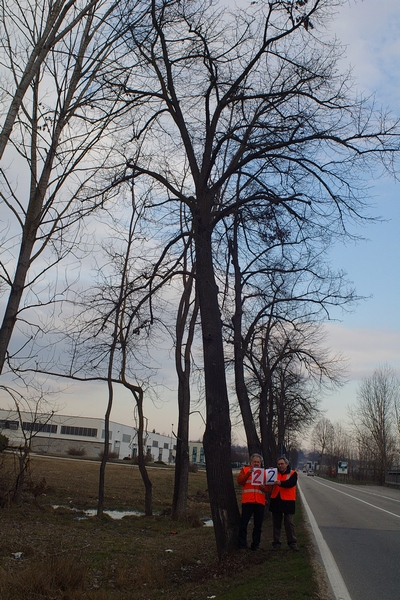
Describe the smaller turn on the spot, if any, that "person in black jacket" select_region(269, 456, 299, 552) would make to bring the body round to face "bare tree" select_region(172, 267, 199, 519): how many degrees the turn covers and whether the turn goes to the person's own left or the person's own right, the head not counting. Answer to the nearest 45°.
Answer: approximately 135° to the person's own right

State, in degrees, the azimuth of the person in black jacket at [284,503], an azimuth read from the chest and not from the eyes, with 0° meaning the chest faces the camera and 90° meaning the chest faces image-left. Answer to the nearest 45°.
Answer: approximately 45°

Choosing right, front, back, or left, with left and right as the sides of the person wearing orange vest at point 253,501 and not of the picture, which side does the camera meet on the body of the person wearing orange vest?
front

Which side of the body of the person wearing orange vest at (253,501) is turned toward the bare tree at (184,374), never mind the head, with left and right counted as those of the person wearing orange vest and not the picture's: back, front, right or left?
back

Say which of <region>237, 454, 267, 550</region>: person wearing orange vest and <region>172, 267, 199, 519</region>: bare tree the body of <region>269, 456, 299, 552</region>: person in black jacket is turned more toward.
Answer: the person wearing orange vest

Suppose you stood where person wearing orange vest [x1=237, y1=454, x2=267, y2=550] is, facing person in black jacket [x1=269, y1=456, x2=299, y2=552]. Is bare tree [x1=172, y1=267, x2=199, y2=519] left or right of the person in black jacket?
left

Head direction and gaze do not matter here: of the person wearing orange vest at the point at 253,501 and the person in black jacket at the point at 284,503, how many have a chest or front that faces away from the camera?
0
